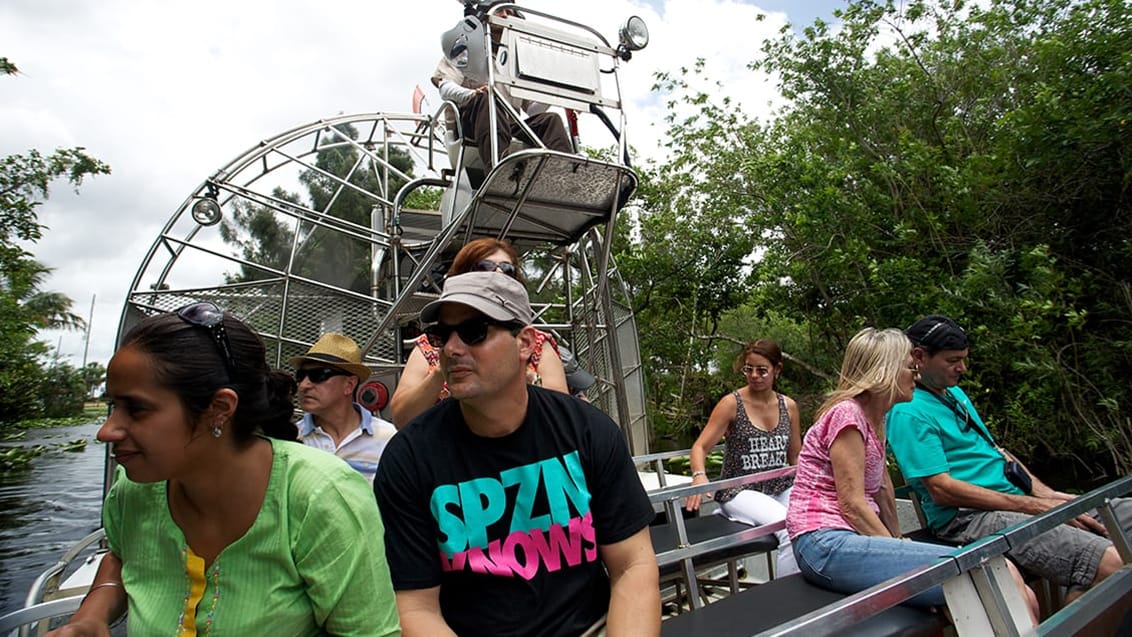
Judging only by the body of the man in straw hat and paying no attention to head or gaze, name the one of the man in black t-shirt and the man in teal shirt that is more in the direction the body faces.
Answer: the man in black t-shirt

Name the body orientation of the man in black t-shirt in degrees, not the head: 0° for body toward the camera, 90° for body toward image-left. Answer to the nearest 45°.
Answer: approximately 0°

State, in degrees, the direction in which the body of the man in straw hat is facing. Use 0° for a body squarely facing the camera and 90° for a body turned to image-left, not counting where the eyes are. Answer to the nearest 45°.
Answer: approximately 45°

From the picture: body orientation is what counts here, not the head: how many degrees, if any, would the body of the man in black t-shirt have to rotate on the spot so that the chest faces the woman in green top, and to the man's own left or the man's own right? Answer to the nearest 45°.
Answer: approximately 45° to the man's own right

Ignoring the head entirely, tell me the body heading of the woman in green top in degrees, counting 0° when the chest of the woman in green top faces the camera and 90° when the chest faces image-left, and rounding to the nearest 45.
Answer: approximately 45°

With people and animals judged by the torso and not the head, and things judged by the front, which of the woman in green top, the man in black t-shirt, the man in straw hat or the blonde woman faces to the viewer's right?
the blonde woman

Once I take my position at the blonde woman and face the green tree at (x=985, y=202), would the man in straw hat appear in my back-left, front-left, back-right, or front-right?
back-left

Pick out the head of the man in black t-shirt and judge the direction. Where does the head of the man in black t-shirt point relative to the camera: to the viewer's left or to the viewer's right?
to the viewer's left

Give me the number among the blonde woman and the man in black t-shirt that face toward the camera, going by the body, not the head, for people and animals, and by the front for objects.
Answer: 1

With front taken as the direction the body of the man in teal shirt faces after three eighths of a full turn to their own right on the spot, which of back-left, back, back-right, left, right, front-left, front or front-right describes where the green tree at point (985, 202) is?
right
